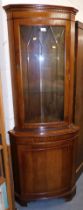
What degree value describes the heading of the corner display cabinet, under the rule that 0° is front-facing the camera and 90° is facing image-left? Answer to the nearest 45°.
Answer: approximately 0°
